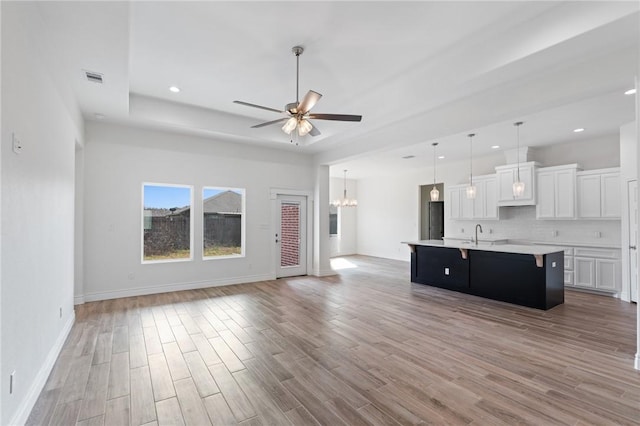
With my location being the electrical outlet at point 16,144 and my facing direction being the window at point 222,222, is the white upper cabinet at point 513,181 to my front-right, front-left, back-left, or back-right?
front-right

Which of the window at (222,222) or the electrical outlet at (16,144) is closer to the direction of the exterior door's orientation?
the electrical outlet

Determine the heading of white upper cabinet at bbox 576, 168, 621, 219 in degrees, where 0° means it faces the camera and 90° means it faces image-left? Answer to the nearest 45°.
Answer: approximately 0°

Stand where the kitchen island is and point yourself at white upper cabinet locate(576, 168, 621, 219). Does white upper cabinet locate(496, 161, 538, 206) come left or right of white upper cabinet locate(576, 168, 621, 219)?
left

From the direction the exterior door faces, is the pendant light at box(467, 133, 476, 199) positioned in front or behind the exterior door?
in front

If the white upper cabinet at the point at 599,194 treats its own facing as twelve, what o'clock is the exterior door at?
The exterior door is roughly at 2 o'clock from the white upper cabinet.

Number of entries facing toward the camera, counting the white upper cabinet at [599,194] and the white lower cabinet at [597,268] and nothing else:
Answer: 2

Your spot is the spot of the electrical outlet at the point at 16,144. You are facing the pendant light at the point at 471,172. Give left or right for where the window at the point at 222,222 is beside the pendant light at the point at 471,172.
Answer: left

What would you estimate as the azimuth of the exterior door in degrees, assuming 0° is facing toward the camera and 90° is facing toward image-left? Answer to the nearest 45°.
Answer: approximately 315°

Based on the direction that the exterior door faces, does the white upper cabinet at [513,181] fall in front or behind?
in front

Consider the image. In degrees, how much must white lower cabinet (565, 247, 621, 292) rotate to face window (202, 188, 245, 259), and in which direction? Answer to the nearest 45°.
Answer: approximately 45° to its right

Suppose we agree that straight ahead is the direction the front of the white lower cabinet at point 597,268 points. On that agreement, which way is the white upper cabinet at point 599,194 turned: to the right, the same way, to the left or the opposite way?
the same way

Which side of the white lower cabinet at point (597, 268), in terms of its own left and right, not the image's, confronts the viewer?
front

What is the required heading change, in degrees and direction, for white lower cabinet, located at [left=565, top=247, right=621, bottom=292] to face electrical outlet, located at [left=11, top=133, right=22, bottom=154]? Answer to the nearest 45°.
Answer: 0° — it already faces it
